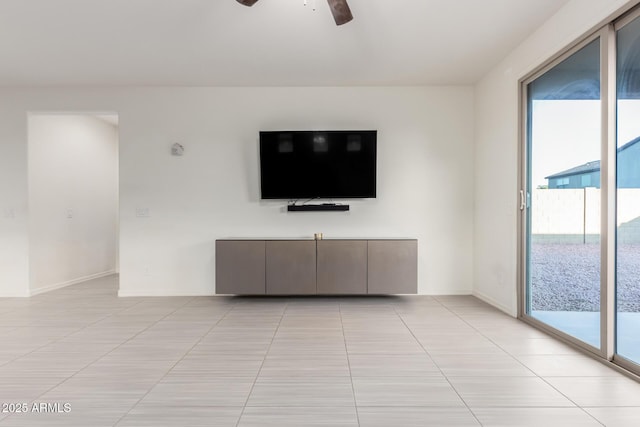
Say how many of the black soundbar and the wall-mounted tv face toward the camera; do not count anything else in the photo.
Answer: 2

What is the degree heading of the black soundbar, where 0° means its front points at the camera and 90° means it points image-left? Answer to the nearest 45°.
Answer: approximately 0°

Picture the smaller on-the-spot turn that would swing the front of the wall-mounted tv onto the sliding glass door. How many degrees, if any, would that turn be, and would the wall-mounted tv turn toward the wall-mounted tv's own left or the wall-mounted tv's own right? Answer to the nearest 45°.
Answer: approximately 45° to the wall-mounted tv's own left

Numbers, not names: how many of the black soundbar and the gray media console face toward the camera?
2

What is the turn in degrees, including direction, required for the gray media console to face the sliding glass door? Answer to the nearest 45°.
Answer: approximately 45° to its left
